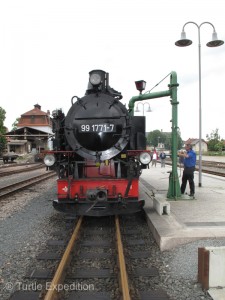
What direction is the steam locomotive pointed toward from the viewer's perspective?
toward the camera
